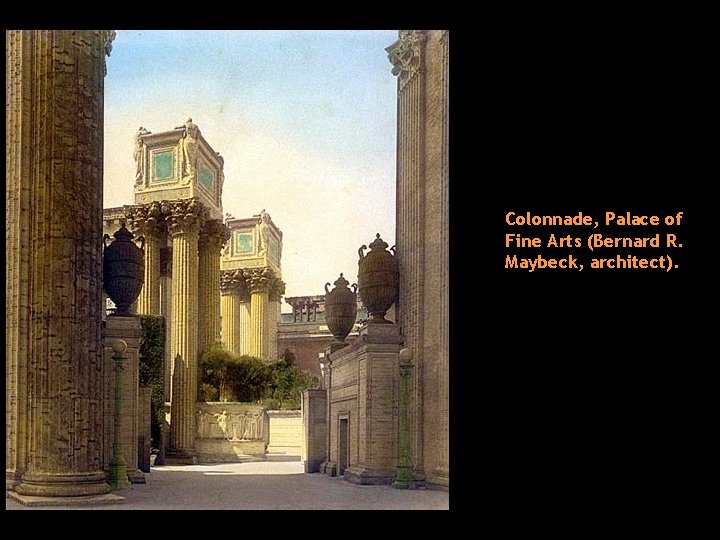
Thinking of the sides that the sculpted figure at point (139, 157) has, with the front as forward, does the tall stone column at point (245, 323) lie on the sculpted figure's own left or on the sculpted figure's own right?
on the sculpted figure's own left

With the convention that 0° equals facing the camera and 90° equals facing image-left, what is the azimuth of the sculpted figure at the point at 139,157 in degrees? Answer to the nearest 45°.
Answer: approximately 270°

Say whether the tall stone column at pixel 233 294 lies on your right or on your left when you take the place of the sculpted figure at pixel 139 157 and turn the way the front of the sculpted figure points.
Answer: on your left

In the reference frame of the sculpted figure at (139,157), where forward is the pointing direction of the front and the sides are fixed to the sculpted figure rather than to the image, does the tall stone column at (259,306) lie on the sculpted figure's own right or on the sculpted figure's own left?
on the sculpted figure's own left

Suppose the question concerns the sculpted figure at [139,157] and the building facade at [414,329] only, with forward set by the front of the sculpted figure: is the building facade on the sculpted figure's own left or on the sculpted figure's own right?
on the sculpted figure's own right

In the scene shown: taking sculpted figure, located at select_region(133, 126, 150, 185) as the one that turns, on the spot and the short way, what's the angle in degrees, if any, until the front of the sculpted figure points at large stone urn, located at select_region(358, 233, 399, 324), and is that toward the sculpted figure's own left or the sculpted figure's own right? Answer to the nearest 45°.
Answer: approximately 90° to the sculpted figure's own right
